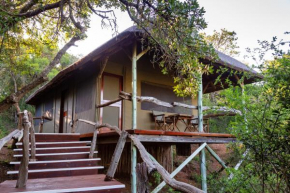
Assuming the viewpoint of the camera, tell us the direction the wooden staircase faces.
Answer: facing the viewer

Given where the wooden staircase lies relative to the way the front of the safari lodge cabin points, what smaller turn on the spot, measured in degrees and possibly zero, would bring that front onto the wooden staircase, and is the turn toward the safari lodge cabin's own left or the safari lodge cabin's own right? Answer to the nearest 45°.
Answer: approximately 45° to the safari lodge cabin's own right

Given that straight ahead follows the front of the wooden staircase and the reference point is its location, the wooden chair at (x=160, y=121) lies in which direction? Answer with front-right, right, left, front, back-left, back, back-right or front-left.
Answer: back-left

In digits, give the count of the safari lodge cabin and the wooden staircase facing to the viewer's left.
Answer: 0
